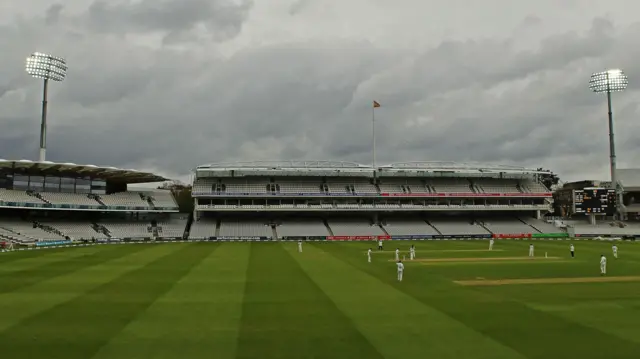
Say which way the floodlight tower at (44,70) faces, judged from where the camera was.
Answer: facing the viewer and to the right of the viewer
